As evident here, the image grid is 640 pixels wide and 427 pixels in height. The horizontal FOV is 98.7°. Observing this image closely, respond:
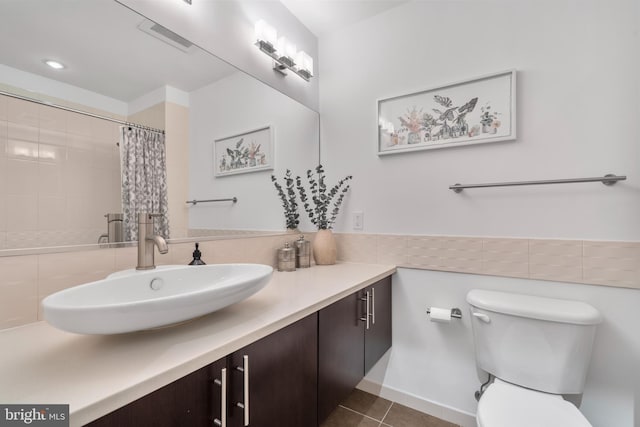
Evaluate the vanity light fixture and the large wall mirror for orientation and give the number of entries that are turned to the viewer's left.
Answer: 0

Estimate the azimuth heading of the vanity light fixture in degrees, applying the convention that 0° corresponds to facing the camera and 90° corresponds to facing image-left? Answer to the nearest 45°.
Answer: approximately 315°

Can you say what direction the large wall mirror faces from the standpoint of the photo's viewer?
facing the viewer and to the right of the viewer

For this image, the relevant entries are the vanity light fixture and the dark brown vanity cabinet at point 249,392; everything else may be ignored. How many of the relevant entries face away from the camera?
0

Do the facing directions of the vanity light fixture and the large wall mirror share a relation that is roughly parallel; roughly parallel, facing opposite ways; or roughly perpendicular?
roughly parallel

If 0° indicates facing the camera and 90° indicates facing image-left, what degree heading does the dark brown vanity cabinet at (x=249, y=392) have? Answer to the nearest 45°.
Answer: approximately 315°

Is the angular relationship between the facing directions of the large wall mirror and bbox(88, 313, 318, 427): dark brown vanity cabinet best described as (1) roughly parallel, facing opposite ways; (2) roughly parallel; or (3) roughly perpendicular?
roughly parallel

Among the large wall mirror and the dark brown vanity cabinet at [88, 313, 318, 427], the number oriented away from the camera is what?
0

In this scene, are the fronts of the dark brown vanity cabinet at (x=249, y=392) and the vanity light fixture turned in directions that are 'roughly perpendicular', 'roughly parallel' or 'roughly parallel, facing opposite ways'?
roughly parallel

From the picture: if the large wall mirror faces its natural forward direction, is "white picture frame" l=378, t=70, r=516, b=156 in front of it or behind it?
in front

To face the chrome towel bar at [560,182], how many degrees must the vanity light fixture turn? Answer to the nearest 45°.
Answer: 0° — it already faces it

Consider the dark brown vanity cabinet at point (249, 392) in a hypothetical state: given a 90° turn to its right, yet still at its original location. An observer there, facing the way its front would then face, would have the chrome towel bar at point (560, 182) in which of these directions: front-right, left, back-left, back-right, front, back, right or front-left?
back-left

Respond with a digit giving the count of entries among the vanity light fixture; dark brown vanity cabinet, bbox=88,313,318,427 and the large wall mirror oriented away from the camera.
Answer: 0
